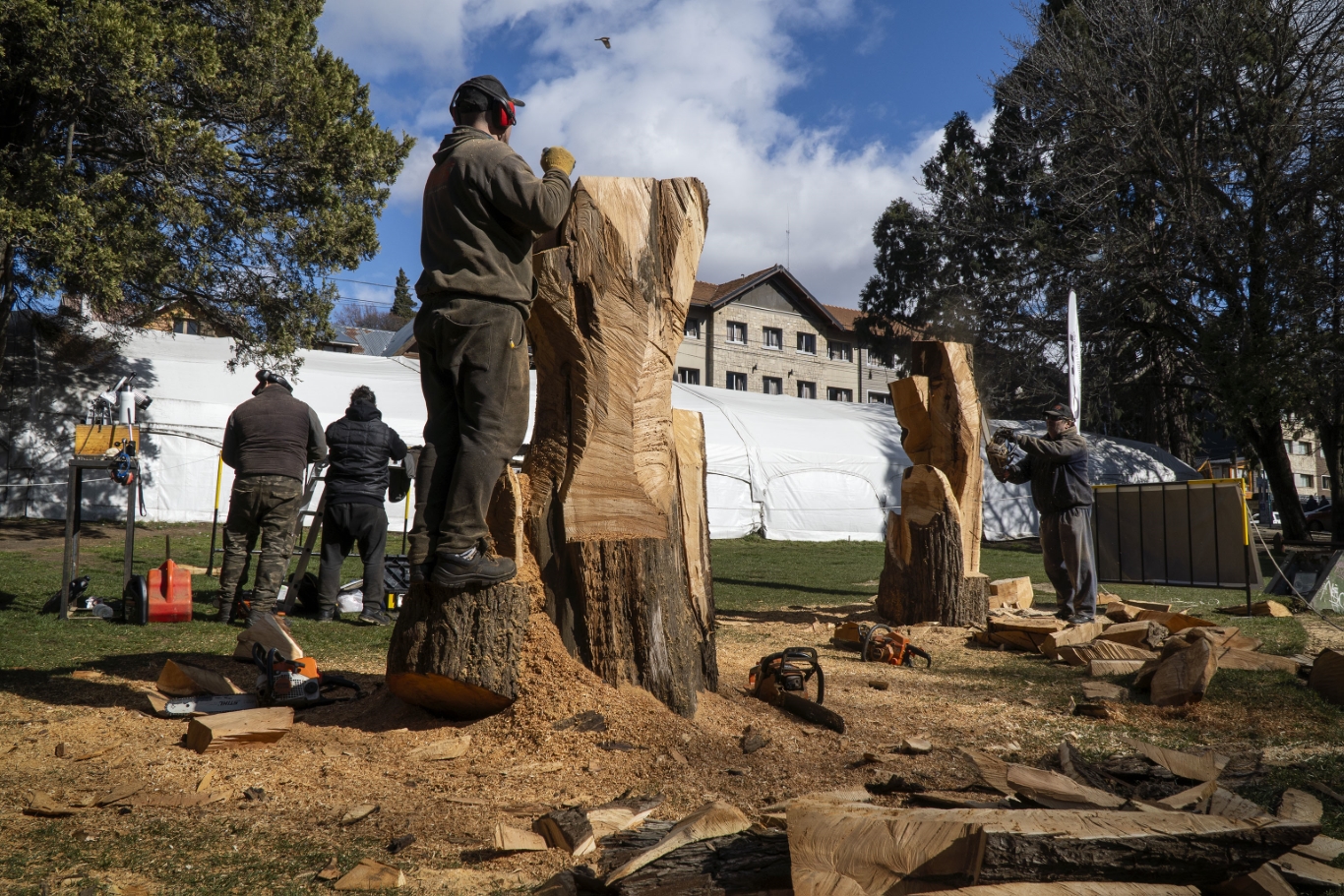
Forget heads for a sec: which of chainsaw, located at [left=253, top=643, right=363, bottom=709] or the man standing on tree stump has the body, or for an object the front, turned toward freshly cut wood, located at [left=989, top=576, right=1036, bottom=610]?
the man standing on tree stump

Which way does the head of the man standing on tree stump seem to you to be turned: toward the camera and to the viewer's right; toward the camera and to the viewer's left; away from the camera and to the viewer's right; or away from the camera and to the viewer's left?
away from the camera and to the viewer's right

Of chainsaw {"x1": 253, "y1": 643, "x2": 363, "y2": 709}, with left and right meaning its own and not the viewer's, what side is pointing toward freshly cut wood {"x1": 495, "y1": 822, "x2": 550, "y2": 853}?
left

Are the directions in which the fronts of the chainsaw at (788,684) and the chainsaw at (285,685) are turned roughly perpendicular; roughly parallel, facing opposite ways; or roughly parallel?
roughly perpendicular

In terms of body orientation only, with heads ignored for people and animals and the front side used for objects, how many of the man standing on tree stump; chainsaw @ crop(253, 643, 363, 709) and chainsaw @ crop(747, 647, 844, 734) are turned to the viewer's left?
1

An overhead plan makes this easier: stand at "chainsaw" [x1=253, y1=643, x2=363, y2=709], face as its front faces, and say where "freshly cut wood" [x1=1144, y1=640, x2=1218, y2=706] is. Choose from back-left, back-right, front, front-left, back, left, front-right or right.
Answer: back

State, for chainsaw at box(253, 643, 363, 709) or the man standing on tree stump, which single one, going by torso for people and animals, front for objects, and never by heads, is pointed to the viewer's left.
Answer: the chainsaw

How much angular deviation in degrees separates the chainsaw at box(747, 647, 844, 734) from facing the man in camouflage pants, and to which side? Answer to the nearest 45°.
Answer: approximately 180°

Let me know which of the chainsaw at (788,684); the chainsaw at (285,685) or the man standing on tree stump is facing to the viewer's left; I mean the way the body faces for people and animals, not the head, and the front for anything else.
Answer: the chainsaw at (285,685)

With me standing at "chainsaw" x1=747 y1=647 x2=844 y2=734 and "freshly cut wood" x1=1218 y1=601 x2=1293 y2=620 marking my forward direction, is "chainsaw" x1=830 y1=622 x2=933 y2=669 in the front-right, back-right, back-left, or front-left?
front-left

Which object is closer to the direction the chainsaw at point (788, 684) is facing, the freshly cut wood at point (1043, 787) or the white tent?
the freshly cut wood

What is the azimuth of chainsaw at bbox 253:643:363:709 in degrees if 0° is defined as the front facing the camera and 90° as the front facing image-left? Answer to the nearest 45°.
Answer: approximately 90°

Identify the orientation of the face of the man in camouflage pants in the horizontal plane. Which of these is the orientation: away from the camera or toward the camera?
away from the camera

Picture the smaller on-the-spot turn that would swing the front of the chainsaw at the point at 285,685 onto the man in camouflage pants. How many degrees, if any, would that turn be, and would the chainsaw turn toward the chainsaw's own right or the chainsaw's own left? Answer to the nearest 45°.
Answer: approximately 90° to the chainsaw's own right
